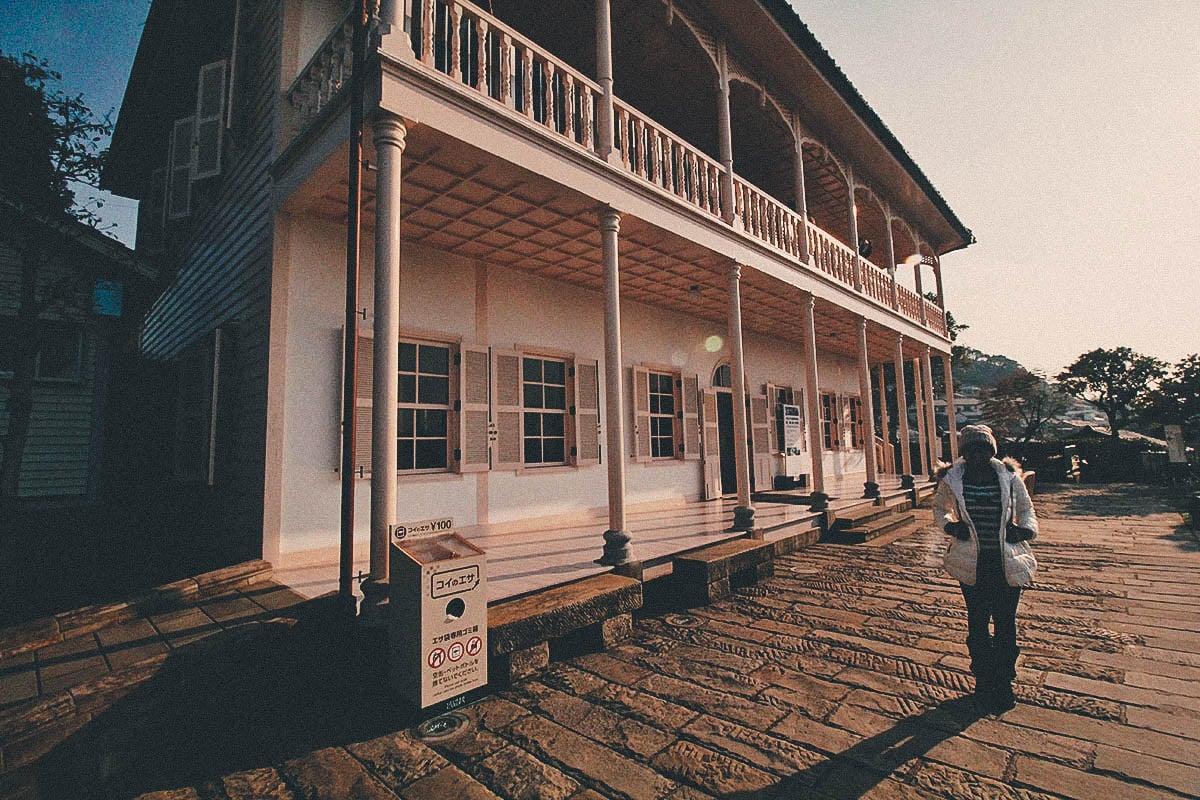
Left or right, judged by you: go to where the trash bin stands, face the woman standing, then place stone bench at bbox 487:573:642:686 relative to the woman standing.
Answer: left

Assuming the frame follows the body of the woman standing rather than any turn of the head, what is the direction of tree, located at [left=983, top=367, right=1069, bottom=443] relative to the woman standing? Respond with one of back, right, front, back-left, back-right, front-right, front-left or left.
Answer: back

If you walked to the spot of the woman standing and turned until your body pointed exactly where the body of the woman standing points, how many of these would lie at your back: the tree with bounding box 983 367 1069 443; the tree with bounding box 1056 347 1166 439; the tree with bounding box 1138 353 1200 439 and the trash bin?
3

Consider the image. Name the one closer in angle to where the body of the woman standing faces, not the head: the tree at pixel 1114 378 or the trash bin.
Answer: the trash bin

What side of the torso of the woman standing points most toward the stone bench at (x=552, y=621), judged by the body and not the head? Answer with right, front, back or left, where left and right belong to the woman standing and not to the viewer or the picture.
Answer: right

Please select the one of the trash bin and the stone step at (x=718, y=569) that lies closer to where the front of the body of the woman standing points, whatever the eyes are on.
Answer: the trash bin

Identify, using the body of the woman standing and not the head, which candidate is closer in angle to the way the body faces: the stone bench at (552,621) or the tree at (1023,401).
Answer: the stone bench

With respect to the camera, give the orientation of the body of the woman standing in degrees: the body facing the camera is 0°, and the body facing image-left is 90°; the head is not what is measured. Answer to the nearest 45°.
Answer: approximately 0°

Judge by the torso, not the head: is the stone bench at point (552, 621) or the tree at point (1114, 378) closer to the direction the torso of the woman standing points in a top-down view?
the stone bench

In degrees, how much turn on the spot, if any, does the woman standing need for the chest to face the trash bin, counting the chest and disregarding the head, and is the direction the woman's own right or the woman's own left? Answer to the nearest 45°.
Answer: approximately 45° to the woman's own right

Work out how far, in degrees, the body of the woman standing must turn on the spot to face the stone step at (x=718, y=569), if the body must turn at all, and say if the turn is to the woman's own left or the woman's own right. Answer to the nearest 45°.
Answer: approximately 135° to the woman's own right

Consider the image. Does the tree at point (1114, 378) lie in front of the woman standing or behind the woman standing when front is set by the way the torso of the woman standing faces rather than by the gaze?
behind
